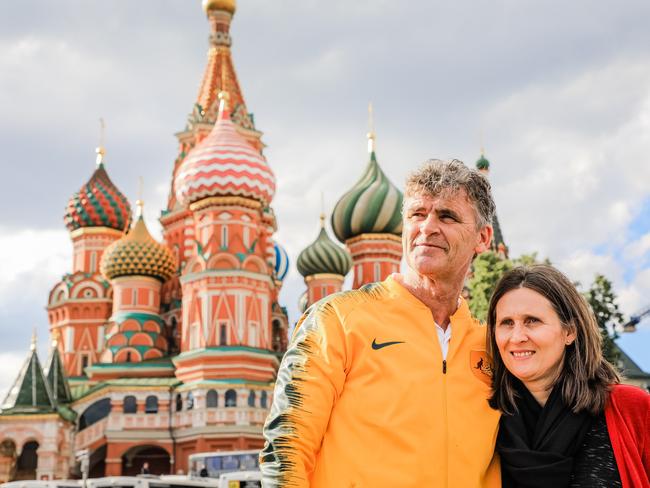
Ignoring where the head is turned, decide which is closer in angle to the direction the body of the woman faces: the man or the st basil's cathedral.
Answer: the man

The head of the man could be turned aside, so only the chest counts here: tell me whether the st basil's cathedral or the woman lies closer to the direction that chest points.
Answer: the woman

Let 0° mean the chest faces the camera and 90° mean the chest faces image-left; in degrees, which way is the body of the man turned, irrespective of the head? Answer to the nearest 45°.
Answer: approximately 315°

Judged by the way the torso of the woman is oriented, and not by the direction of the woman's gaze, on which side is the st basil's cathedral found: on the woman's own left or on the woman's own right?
on the woman's own right

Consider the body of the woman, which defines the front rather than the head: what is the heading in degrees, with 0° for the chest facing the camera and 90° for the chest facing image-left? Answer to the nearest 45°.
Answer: approximately 45°

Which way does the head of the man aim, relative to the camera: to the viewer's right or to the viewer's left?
to the viewer's left
